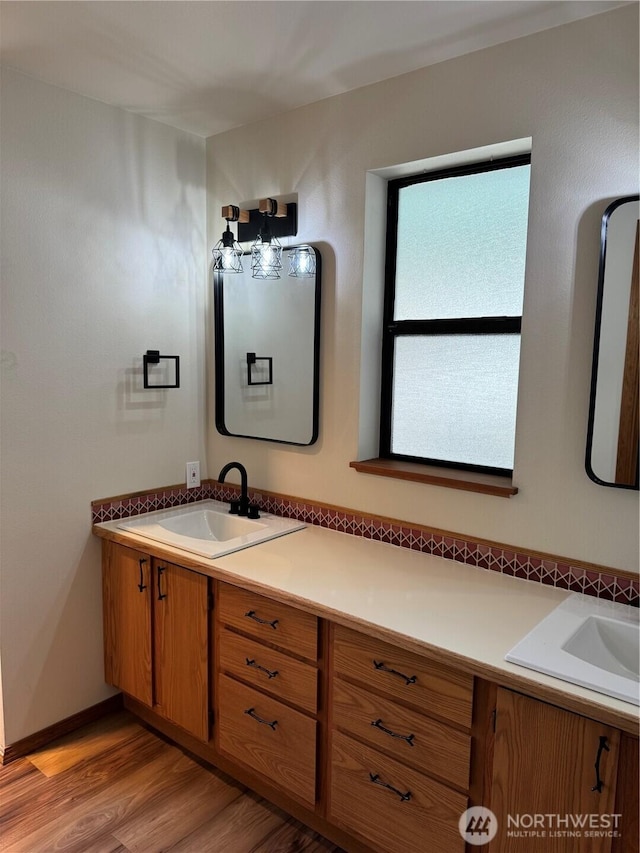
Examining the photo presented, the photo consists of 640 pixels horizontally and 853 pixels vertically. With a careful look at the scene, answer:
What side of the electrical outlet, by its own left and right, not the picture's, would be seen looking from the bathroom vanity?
front

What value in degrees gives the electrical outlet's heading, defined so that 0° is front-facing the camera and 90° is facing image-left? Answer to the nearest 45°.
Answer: approximately 315°

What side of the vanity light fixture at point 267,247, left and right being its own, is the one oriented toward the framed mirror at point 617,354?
left

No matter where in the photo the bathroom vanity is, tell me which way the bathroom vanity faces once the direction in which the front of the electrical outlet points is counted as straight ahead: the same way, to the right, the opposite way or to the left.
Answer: to the right

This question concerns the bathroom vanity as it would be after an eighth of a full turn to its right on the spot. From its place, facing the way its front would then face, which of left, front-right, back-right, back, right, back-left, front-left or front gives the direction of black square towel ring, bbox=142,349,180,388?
front-right

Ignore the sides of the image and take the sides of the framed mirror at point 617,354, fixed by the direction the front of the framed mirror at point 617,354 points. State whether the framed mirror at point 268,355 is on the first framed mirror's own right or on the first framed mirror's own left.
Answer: on the first framed mirror's own right

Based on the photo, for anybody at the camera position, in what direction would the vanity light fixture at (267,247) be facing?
facing the viewer and to the left of the viewer

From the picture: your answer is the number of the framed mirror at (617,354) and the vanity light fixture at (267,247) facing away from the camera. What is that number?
0

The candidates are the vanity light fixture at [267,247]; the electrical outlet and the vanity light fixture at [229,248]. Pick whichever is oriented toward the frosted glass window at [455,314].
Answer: the electrical outlet
